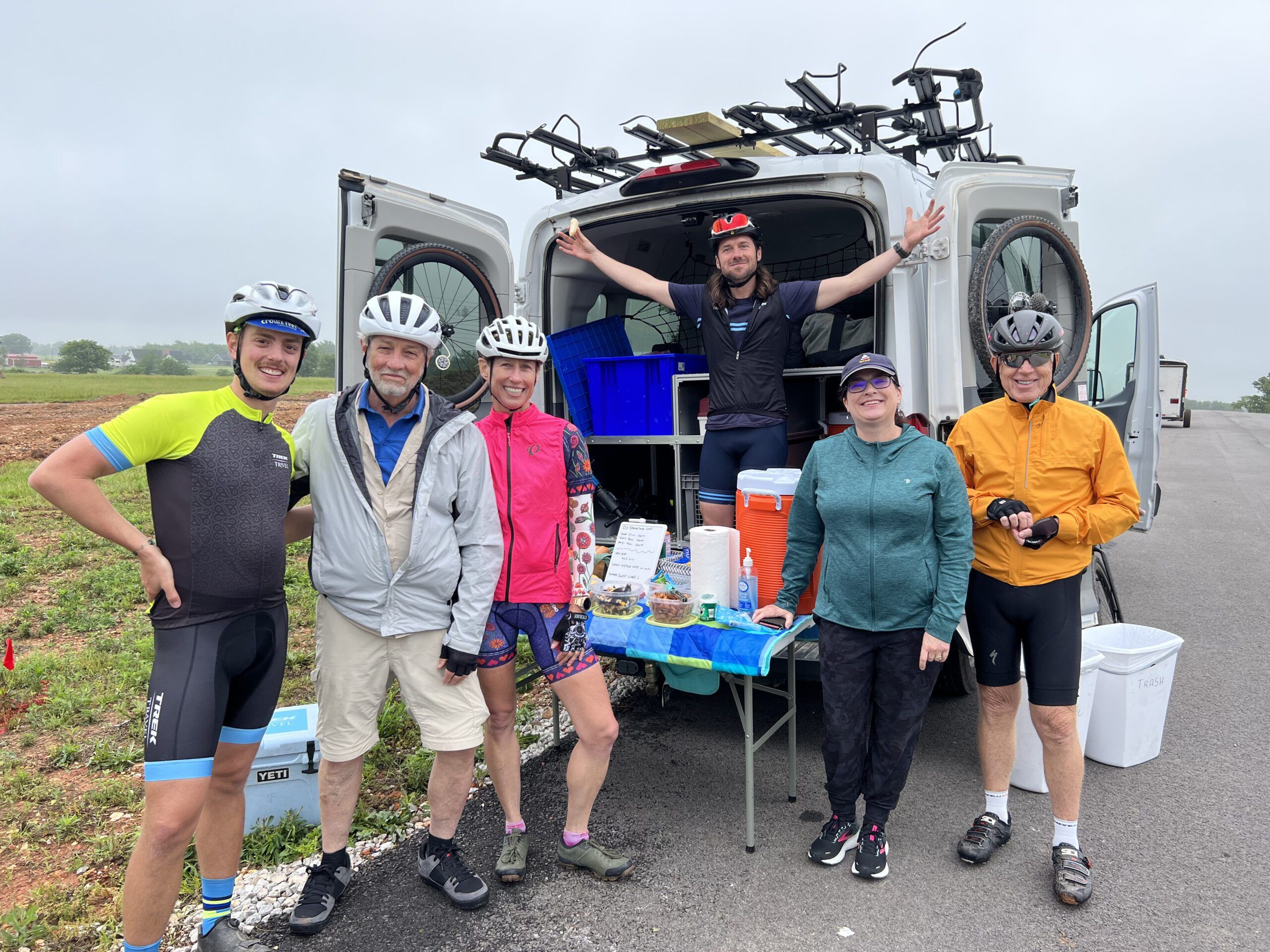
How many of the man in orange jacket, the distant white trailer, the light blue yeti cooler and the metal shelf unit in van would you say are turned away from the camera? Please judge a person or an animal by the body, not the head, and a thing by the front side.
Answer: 1

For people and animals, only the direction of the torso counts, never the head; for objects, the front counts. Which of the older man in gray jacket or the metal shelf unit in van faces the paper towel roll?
the metal shelf unit in van

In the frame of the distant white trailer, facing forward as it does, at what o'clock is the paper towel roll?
The paper towel roll is roughly at 6 o'clock from the distant white trailer.

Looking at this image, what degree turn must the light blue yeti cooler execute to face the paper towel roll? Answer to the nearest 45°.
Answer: approximately 90° to its left

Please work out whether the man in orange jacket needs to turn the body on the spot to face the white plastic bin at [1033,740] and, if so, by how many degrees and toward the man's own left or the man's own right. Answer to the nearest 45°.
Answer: approximately 180°

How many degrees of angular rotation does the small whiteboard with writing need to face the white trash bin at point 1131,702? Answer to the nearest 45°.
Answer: approximately 90° to its left

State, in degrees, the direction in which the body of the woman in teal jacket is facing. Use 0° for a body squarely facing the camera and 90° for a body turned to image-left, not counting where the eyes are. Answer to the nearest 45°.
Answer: approximately 0°

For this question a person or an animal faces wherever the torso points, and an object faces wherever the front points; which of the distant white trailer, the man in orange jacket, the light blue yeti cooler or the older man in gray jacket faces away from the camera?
the distant white trailer

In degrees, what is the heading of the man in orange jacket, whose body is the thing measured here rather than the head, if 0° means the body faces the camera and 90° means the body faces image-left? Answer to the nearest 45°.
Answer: approximately 0°

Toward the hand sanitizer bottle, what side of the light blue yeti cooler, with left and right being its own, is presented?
left
